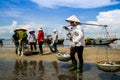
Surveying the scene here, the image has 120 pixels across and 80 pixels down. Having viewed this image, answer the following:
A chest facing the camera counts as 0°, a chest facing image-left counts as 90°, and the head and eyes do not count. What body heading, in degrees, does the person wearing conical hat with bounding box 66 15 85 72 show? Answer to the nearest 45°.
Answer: approximately 45°

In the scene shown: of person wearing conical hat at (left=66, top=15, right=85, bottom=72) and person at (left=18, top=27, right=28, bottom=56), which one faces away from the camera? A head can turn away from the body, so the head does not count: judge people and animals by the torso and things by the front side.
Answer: the person at (left=18, top=27, right=28, bottom=56)

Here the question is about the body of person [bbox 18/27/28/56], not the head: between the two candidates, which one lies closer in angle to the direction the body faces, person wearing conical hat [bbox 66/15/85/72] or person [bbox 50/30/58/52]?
the person [bbox 50/30/58/52]

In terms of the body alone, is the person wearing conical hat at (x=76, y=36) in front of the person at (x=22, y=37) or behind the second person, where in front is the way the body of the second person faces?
behind

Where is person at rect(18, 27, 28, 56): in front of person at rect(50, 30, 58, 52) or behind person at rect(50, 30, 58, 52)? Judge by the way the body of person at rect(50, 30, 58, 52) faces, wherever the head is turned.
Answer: in front

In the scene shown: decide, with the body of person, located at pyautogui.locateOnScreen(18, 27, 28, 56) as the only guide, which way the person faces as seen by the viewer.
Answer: away from the camera

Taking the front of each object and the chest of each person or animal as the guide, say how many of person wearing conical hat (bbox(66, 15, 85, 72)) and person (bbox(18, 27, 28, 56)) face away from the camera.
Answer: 1
